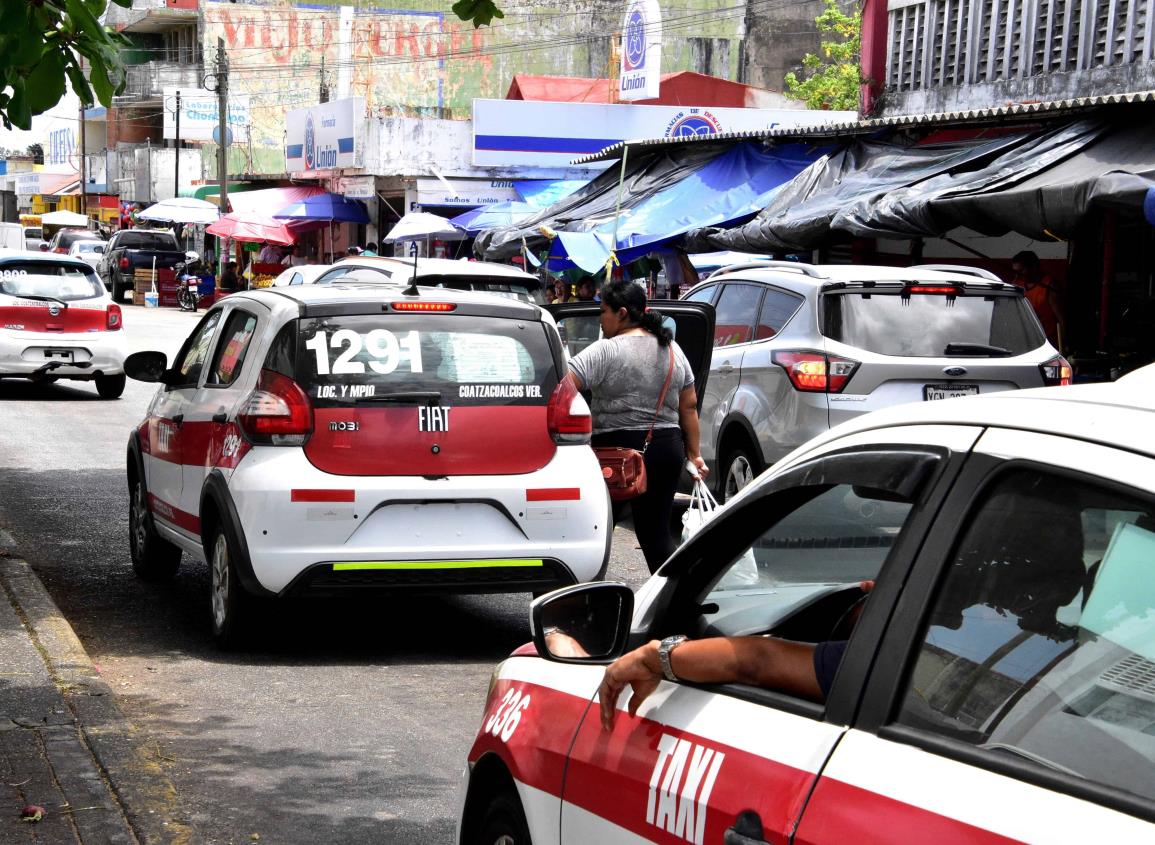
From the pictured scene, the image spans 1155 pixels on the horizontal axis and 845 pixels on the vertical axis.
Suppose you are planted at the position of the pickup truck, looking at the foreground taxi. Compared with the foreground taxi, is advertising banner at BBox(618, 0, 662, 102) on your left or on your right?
left

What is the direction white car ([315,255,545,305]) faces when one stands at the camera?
facing away from the viewer and to the left of the viewer

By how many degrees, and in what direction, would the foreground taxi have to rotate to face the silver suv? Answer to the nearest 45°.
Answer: approximately 45° to its right

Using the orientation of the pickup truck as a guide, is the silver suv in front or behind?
behind

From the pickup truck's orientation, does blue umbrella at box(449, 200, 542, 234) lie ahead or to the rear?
to the rear

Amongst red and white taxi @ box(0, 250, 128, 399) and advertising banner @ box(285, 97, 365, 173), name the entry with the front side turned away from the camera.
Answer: the red and white taxi

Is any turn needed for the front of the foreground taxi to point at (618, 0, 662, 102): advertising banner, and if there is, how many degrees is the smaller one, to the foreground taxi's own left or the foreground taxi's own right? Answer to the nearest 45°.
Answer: approximately 45° to the foreground taxi's own right

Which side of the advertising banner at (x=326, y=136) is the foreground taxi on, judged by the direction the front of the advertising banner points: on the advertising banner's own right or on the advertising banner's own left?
on the advertising banner's own left

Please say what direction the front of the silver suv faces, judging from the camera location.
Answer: facing away from the viewer and to the left of the viewer

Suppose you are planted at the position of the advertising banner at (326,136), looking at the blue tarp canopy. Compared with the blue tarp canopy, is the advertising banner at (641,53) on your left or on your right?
left

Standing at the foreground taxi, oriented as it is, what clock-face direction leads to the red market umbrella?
The red market umbrella is roughly at 1 o'clock from the foreground taxi.

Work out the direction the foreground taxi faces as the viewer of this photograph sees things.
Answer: facing away from the viewer and to the left of the viewer
